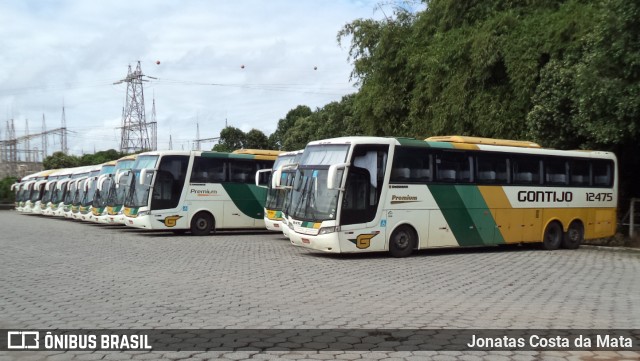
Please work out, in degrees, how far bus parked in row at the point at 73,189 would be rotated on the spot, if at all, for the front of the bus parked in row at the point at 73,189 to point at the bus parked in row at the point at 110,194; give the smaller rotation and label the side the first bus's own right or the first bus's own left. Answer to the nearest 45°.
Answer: approximately 45° to the first bus's own left

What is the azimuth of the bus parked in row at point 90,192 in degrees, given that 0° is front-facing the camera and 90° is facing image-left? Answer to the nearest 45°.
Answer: approximately 45°

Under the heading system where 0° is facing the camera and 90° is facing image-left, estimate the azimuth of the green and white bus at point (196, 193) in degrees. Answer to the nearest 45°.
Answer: approximately 45°

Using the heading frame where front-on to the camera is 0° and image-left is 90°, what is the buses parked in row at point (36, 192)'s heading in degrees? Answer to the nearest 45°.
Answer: approximately 45°

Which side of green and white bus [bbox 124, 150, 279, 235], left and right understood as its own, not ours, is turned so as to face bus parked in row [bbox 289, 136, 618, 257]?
left

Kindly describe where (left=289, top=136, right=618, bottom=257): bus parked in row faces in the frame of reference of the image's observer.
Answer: facing the viewer and to the left of the viewer

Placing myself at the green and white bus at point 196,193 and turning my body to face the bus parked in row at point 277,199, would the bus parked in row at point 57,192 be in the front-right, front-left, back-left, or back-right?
back-left

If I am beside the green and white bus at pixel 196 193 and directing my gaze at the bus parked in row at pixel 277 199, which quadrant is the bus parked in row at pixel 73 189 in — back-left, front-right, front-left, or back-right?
back-left

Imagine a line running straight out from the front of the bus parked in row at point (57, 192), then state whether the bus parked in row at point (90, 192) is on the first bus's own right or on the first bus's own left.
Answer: on the first bus's own left
